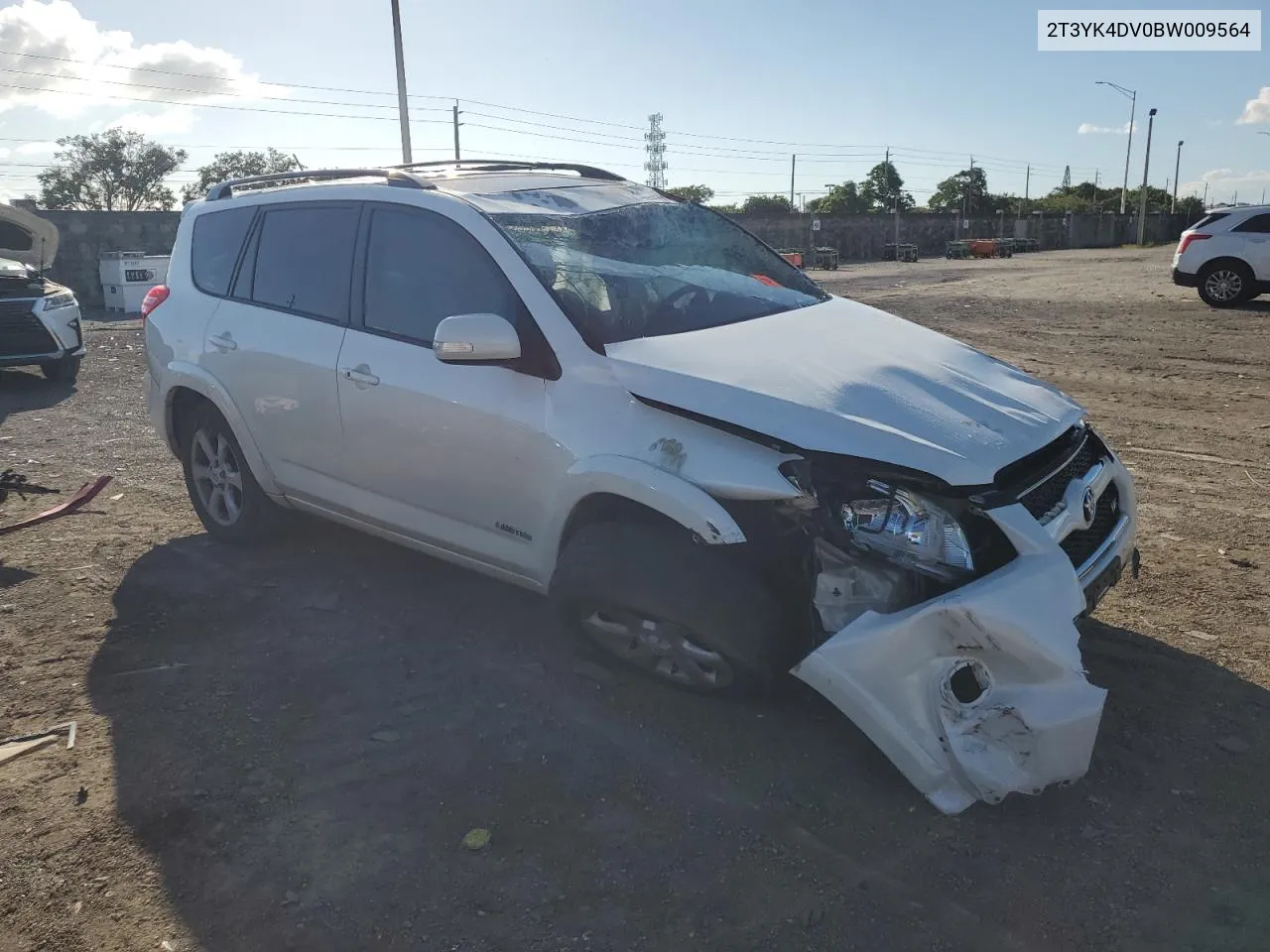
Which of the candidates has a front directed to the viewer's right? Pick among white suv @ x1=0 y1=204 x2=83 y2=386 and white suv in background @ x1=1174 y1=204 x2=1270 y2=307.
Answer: the white suv in background

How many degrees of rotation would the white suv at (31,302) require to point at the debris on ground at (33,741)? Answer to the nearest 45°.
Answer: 0° — it already faces it

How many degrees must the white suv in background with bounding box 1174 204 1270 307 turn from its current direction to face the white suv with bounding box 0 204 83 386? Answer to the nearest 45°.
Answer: approximately 135° to its right

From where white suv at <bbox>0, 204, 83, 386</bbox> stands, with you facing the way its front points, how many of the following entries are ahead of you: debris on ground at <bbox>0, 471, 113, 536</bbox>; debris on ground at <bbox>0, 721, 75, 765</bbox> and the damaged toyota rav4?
3

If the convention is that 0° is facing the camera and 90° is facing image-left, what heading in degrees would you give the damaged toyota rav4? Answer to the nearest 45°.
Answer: approximately 315°

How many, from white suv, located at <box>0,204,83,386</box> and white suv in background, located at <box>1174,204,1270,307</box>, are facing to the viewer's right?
1

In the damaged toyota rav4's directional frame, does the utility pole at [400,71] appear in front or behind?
behind

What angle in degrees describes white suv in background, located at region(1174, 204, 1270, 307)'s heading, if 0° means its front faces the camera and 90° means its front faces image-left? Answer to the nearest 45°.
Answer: approximately 270°

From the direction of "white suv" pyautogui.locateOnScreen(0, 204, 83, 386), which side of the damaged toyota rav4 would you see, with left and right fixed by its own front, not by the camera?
back
